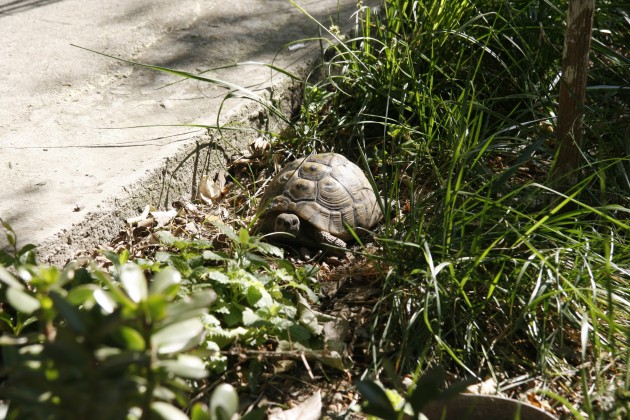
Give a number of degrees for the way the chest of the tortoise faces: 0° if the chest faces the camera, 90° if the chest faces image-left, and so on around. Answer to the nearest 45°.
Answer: approximately 45°

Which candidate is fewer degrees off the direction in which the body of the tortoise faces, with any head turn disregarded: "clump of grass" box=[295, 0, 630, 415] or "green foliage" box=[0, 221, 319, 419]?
the green foliage

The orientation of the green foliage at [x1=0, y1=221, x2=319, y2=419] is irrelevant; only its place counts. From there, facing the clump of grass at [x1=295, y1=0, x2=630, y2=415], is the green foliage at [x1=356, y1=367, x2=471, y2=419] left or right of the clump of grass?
right

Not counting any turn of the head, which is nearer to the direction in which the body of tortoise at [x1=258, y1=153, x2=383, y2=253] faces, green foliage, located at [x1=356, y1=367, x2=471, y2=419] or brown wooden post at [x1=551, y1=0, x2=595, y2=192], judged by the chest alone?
the green foliage

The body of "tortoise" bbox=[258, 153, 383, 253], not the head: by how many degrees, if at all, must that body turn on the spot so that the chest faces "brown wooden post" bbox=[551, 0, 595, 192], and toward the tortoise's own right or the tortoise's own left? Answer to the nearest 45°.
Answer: approximately 135° to the tortoise's own left

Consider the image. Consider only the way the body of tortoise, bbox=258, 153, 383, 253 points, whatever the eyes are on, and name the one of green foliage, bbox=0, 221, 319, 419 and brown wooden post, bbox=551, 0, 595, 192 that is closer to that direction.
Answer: the green foliage

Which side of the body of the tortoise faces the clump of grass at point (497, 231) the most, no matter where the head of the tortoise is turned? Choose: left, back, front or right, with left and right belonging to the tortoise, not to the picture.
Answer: left
